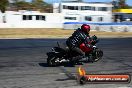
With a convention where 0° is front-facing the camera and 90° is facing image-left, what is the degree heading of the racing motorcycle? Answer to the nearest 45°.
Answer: approximately 270°
